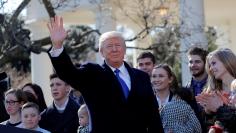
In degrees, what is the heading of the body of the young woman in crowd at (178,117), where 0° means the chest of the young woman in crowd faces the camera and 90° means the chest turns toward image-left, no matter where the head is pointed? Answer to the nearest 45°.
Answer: approximately 45°

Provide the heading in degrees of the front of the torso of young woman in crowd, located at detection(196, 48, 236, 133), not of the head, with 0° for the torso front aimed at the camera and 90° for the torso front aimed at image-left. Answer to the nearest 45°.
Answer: approximately 45°

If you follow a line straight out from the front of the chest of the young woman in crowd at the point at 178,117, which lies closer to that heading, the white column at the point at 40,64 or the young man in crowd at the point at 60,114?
the young man in crowd

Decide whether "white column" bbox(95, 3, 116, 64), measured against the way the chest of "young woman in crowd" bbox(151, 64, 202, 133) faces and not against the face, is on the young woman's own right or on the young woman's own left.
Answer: on the young woman's own right

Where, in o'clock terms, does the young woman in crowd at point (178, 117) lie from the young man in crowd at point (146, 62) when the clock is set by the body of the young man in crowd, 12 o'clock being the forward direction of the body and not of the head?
The young woman in crowd is roughly at 10 o'clock from the young man in crowd.

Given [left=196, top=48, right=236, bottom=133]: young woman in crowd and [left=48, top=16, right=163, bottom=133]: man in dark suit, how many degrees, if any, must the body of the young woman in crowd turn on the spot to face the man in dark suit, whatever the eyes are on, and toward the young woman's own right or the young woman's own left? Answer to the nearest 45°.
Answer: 0° — they already face them
